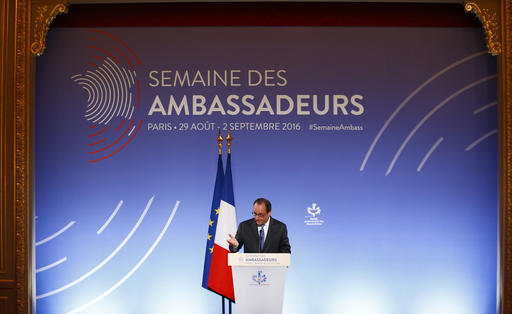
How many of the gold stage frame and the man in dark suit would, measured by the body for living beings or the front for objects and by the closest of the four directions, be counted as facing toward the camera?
2

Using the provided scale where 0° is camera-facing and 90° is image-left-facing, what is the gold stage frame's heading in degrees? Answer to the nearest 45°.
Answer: approximately 0°

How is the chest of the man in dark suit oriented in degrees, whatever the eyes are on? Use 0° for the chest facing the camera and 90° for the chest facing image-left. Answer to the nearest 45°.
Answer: approximately 0°
